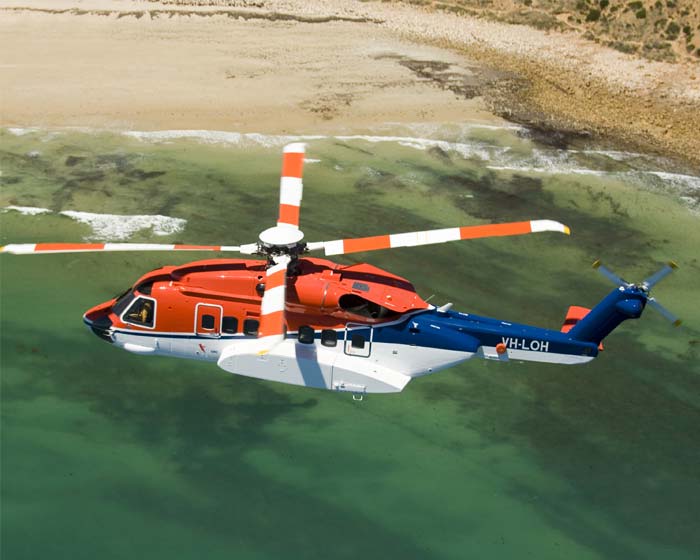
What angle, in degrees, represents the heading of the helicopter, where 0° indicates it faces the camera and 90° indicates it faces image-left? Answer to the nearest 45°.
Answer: approximately 90°
